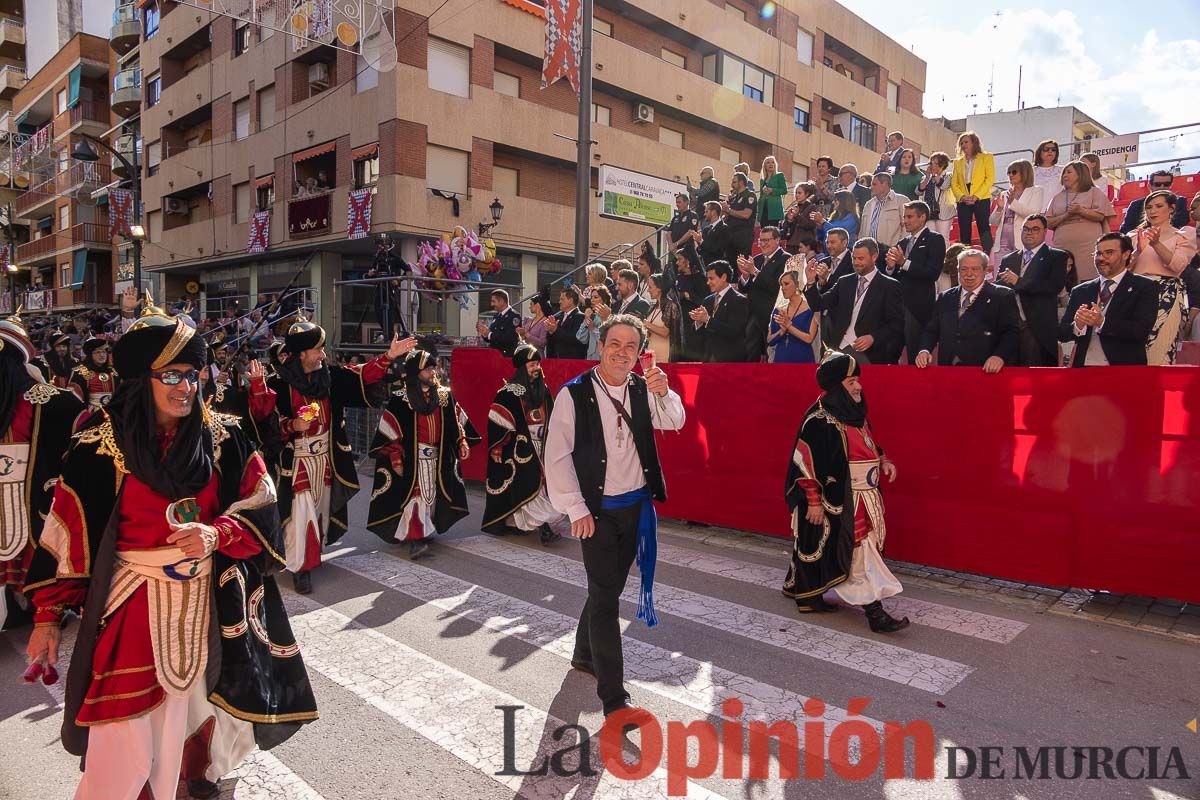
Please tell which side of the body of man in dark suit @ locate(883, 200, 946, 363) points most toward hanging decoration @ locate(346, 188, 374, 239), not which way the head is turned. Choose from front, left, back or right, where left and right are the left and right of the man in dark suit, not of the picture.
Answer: right

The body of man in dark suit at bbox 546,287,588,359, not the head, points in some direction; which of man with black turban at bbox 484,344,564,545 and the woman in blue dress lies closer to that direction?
the man with black turban

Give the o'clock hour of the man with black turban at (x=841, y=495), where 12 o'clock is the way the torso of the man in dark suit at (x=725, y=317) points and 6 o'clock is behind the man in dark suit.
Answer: The man with black turban is roughly at 10 o'clock from the man in dark suit.

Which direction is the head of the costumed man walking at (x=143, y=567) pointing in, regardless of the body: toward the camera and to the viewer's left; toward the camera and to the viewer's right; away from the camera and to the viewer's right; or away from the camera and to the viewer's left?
toward the camera and to the viewer's right

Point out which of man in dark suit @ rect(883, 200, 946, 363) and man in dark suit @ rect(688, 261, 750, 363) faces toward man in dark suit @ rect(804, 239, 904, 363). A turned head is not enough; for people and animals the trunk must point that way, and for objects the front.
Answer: man in dark suit @ rect(883, 200, 946, 363)

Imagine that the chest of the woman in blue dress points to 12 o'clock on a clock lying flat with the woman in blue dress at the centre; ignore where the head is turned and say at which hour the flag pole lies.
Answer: The flag pole is roughly at 3 o'clock from the woman in blue dress.
